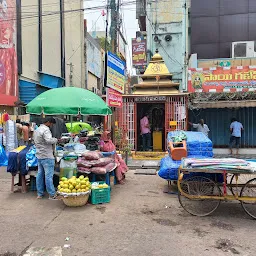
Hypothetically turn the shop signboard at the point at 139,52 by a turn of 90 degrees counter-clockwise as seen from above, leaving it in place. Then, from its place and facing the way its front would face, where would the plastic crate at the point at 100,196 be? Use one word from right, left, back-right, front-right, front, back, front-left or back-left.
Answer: right

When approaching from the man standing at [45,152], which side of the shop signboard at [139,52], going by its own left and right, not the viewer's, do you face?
front

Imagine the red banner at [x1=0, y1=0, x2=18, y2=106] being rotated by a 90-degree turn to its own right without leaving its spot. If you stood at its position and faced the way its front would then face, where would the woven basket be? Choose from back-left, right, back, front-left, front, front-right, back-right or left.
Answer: left

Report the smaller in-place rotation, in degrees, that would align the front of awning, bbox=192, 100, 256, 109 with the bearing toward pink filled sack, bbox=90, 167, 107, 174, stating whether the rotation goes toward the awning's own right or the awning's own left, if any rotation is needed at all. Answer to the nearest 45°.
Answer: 0° — it already faces it

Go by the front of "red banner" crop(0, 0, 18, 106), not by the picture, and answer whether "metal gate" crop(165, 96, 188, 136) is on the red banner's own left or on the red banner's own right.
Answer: on the red banner's own left

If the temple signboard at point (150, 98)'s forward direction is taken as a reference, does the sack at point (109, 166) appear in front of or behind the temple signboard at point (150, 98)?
in front
